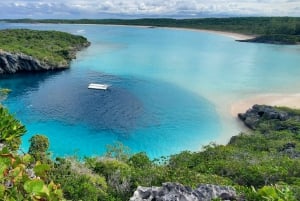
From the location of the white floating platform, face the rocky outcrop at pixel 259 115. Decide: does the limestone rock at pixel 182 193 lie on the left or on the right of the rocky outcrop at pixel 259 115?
right

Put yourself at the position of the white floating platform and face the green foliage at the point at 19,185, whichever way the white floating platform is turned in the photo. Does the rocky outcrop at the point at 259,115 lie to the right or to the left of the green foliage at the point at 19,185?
left
